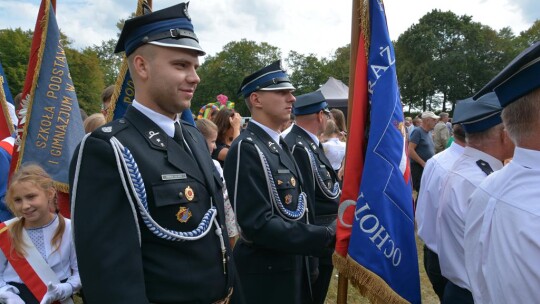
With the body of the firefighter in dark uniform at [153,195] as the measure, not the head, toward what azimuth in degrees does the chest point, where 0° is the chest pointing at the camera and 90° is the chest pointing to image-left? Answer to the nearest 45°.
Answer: approximately 315°

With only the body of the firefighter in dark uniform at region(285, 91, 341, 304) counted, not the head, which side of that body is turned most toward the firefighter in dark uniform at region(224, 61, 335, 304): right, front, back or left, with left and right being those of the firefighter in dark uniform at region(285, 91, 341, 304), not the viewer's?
right

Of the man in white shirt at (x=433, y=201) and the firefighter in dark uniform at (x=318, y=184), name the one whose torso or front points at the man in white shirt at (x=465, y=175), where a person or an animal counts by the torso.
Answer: the firefighter in dark uniform

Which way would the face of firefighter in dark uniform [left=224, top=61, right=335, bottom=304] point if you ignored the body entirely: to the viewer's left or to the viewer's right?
to the viewer's right

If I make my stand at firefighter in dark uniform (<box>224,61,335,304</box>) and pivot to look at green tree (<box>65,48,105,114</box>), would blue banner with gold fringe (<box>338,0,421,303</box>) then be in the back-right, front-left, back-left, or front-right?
back-right

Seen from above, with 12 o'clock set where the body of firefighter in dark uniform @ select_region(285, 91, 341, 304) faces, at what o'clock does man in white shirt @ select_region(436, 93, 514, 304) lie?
The man in white shirt is roughly at 12 o'clock from the firefighter in dark uniform.

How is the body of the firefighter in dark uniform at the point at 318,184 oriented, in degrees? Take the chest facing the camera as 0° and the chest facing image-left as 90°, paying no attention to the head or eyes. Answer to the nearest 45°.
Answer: approximately 315°

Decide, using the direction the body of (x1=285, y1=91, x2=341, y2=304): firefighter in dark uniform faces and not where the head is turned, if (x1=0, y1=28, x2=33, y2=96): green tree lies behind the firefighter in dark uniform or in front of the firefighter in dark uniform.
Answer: behind

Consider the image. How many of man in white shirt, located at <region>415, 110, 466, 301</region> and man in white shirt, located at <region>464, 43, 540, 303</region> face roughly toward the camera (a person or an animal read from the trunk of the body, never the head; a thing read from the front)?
0
